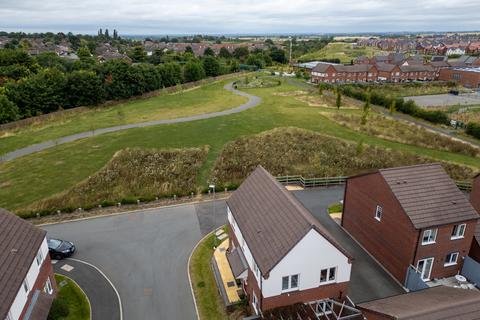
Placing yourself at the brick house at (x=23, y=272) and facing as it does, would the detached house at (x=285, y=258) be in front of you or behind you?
in front

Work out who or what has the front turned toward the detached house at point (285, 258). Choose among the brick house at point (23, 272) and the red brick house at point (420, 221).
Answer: the brick house

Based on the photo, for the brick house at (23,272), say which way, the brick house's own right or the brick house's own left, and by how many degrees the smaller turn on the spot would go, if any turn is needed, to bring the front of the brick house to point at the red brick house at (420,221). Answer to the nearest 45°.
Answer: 0° — it already faces it

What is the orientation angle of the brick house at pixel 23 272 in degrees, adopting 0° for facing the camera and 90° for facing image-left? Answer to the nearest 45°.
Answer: approximately 315°
